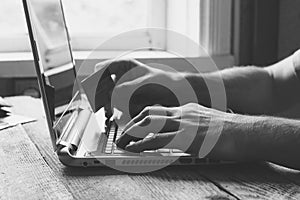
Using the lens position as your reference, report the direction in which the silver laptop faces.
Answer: facing to the right of the viewer
